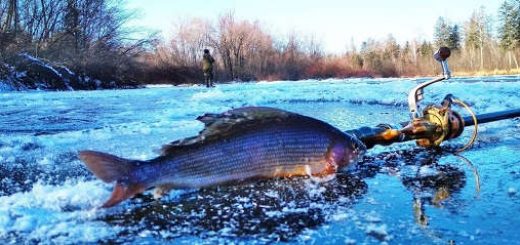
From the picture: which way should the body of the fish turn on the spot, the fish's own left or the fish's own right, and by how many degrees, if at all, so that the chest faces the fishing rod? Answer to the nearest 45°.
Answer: approximately 45° to the fish's own left

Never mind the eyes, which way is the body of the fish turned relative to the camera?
to the viewer's right
